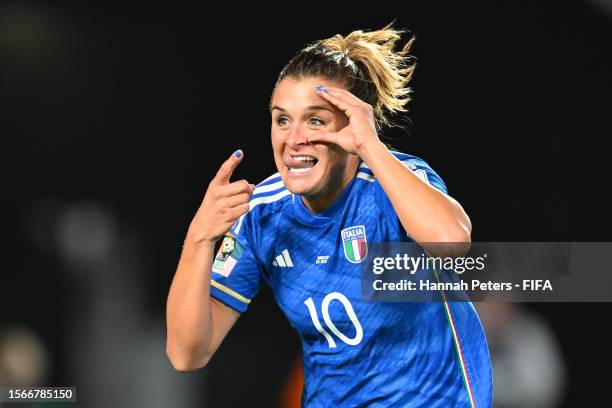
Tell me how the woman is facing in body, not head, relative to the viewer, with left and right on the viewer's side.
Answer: facing the viewer and to the left of the viewer

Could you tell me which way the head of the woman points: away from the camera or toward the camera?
toward the camera
